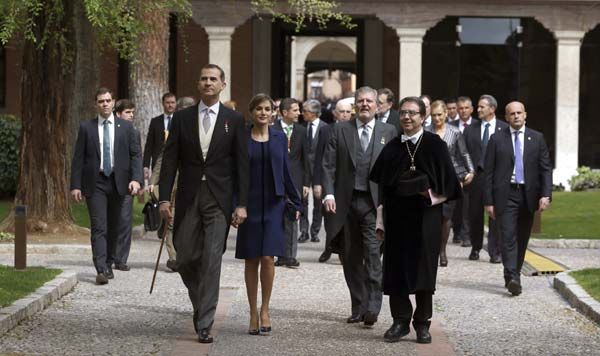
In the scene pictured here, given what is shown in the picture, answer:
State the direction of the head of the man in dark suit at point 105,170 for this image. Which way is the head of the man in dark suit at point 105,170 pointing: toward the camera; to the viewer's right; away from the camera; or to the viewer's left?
toward the camera

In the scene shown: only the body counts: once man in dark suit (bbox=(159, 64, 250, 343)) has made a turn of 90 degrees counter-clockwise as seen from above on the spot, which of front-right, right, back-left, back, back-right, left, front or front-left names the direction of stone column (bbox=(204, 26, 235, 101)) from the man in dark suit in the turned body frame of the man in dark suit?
left

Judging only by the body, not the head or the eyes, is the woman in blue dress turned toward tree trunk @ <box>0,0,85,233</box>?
no

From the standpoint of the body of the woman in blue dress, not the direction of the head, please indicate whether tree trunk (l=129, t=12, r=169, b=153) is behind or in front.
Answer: behind

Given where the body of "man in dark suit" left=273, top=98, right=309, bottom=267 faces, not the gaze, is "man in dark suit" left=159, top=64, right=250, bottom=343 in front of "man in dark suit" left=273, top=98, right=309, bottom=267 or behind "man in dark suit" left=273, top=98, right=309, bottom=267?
in front

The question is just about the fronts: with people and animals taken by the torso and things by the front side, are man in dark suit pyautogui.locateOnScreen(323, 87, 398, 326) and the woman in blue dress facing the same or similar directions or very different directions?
same or similar directions

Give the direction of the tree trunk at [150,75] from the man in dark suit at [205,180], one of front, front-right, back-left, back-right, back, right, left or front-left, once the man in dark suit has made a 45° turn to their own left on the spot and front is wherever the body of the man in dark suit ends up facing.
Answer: back-left

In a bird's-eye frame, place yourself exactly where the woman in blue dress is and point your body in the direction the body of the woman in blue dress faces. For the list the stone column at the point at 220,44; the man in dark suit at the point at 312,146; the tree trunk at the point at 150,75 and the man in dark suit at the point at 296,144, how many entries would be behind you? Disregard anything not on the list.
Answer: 4

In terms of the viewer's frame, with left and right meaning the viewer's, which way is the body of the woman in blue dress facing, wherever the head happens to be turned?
facing the viewer

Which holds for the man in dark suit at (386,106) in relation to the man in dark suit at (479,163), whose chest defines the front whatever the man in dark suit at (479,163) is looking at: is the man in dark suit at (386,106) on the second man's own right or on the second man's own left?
on the second man's own right

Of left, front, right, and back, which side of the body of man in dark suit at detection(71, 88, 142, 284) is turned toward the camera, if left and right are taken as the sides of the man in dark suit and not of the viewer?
front

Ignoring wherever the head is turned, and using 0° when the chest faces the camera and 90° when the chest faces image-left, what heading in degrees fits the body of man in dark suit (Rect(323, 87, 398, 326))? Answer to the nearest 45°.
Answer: approximately 0°

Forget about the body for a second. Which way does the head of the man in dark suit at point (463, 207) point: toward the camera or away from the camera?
toward the camera

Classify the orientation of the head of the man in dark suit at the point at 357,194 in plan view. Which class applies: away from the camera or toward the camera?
toward the camera

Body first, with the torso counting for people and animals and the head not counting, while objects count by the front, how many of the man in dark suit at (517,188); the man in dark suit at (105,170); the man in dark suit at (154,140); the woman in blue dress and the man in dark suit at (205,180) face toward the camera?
5

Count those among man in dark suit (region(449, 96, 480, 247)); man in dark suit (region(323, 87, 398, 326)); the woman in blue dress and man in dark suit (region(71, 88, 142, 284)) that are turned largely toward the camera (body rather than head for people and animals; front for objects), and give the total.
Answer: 4

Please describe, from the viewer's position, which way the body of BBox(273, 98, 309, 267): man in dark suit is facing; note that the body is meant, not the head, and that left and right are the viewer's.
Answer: facing the viewer and to the left of the viewer
